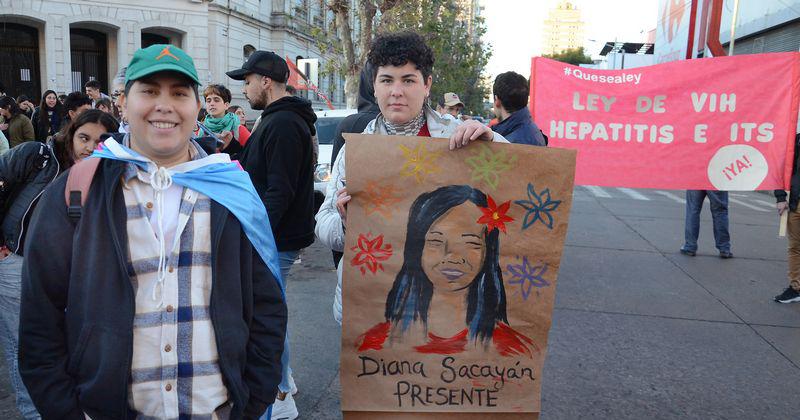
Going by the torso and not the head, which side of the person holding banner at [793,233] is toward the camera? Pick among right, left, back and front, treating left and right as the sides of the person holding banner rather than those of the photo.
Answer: left

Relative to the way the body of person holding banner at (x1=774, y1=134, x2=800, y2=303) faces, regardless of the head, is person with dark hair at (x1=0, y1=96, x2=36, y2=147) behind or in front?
in front

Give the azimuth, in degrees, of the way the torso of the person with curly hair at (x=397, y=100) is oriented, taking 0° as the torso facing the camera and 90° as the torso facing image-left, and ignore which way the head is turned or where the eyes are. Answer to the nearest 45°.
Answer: approximately 0°

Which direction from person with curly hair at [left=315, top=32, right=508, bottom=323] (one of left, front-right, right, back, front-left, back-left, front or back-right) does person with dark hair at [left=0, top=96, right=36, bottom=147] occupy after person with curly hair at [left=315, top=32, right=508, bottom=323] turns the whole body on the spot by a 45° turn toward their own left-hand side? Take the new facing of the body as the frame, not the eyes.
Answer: back

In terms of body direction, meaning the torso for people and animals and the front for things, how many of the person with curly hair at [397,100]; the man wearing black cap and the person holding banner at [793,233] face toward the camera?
1

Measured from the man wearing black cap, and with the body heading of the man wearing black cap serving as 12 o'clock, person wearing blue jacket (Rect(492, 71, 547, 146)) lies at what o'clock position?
The person wearing blue jacket is roughly at 5 o'clock from the man wearing black cap.

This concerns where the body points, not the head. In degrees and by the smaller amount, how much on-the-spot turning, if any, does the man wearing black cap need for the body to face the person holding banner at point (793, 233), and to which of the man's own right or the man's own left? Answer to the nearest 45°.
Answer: approximately 180°

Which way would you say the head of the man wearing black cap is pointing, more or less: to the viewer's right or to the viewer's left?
to the viewer's left

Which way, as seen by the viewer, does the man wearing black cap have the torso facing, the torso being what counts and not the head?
to the viewer's left

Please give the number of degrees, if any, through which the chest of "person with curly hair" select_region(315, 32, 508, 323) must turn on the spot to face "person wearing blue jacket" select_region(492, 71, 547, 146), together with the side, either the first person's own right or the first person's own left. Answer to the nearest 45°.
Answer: approximately 180°
